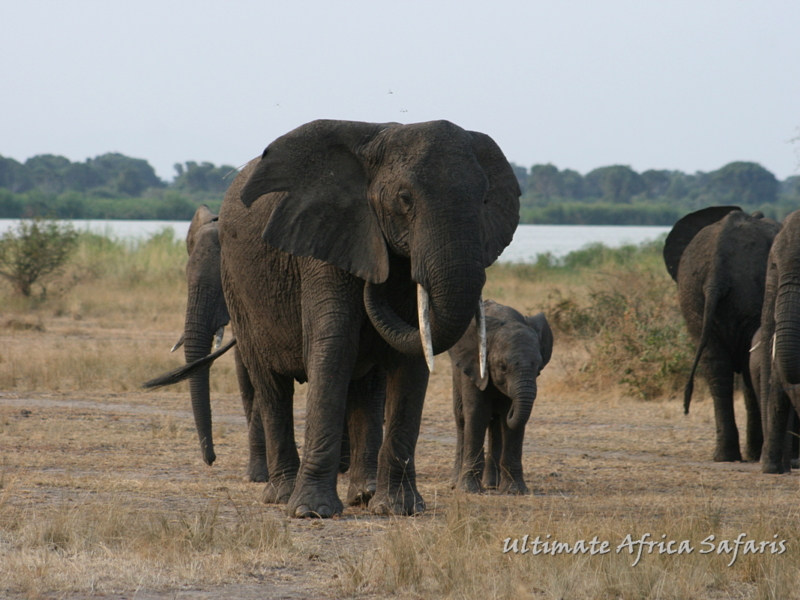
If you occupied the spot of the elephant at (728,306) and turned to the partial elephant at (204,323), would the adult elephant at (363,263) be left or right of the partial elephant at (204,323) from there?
left

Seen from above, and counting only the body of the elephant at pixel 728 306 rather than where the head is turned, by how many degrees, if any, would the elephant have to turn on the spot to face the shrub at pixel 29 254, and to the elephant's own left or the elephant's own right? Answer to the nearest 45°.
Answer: approximately 45° to the elephant's own left

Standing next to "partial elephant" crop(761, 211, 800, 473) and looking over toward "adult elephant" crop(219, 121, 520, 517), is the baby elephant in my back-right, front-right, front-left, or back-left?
front-right

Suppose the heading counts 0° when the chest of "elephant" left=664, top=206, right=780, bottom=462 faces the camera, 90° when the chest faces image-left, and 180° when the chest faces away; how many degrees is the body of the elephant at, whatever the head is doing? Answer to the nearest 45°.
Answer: approximately 180°

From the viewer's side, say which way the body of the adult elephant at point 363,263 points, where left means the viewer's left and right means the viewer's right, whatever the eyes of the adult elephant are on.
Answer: facing the viewer and to the right of the viewer

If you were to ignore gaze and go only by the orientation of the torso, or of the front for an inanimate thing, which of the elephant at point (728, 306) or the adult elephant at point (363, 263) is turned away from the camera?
the elephant

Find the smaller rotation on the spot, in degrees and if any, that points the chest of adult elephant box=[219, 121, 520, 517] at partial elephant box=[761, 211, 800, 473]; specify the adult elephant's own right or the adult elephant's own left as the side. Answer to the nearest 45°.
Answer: approximately 90° to the adult elephant's own left

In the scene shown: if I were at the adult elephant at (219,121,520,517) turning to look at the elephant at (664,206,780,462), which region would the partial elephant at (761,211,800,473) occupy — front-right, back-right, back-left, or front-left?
front-right

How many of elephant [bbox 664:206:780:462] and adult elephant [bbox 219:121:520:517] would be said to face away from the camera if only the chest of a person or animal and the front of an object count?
1

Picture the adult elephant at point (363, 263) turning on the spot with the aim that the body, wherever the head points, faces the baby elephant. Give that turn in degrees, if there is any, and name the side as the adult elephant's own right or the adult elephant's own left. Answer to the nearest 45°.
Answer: approximately 90° to the adult elephant's own left
